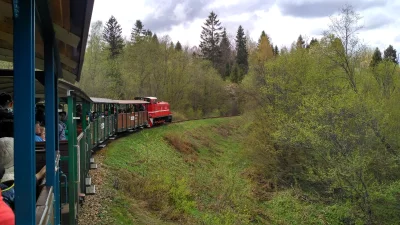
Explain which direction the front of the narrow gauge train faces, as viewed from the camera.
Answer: facing away from the viewer and to the right of the viewer
